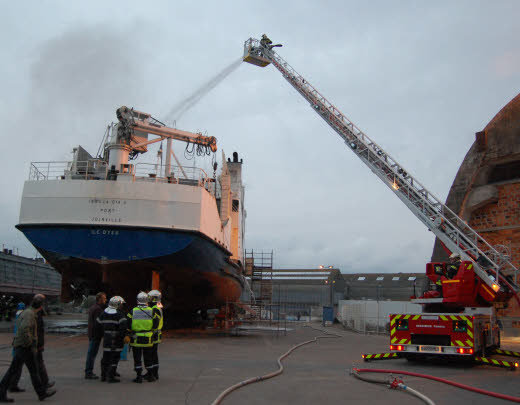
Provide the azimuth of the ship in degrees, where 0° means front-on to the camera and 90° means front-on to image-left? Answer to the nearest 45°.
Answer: approximately 180°

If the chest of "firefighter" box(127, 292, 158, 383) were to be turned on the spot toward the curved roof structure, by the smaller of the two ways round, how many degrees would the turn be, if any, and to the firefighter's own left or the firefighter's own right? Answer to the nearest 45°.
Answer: approximately 45° to the firefighter's own right

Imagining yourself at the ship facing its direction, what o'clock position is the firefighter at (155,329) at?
The firefighter is roughly at 6 o'clock from the ship.

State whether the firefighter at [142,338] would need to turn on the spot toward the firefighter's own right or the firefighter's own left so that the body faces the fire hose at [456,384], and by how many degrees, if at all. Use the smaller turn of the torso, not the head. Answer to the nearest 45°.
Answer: approximately 90° to the firefighter's own right

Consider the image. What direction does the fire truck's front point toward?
away from the camera

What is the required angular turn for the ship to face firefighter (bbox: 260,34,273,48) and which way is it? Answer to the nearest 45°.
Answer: approximately 45° to its right

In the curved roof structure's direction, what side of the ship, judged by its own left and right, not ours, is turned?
right

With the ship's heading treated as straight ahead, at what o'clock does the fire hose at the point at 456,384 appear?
The fire hose is roughly at 5 o'clock from the ship.

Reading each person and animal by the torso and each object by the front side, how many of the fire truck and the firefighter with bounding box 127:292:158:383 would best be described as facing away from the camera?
2

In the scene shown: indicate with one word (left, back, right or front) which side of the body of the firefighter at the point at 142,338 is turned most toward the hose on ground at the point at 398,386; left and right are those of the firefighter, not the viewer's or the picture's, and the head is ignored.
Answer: right

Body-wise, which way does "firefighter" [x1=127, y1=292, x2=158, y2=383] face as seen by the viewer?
away from the camera
